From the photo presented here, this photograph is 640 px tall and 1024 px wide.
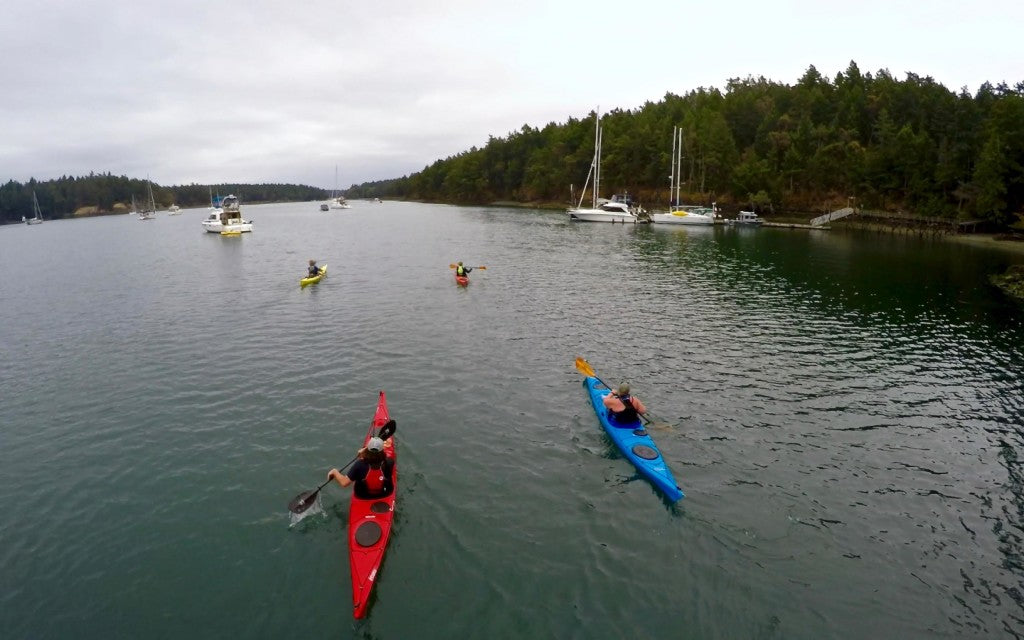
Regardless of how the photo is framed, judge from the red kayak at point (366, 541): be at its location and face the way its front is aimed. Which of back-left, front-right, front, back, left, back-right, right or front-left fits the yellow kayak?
front

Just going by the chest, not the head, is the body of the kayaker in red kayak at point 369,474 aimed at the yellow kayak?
yes

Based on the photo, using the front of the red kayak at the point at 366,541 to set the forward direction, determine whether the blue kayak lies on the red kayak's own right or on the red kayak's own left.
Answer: on the red kayak's own right

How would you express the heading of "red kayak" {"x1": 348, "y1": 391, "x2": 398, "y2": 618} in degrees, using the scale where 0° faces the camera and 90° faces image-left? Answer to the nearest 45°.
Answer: approximately 180°

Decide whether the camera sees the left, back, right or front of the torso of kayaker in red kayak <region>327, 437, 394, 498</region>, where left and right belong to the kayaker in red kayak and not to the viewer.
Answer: back

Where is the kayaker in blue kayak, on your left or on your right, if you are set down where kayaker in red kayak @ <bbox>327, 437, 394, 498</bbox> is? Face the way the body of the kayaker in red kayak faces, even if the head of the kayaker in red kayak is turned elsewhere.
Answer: on your right

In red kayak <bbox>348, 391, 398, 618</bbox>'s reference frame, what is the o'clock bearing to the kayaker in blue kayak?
The kayaker in blue kayak is roughly at 2 o'clock from the red kayak.

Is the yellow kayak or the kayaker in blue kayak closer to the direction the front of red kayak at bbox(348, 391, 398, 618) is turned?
the yellow kayak

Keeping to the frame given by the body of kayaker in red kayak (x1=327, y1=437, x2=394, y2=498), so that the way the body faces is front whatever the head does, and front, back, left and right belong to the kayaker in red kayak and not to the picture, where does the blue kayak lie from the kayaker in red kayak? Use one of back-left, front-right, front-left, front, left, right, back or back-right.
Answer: right

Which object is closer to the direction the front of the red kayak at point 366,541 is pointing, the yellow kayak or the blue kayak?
the yellow kayak
